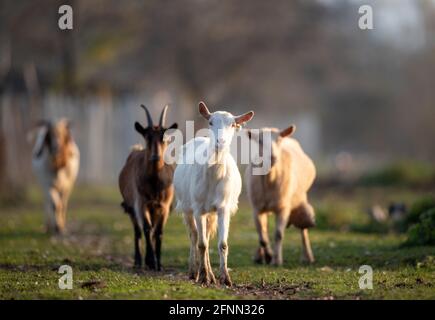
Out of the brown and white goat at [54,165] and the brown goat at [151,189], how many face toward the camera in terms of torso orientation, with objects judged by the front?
2

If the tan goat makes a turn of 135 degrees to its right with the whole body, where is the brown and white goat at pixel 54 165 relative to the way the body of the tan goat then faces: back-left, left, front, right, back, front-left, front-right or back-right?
front-left

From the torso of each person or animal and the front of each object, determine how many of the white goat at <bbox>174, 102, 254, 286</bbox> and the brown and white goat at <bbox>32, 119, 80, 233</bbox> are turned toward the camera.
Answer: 2

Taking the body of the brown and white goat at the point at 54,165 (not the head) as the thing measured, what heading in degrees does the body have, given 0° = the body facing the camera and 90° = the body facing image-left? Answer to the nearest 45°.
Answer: approximately 0°

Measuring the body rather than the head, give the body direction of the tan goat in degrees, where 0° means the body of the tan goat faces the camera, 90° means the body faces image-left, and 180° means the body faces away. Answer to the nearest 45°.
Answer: approximately 45°
